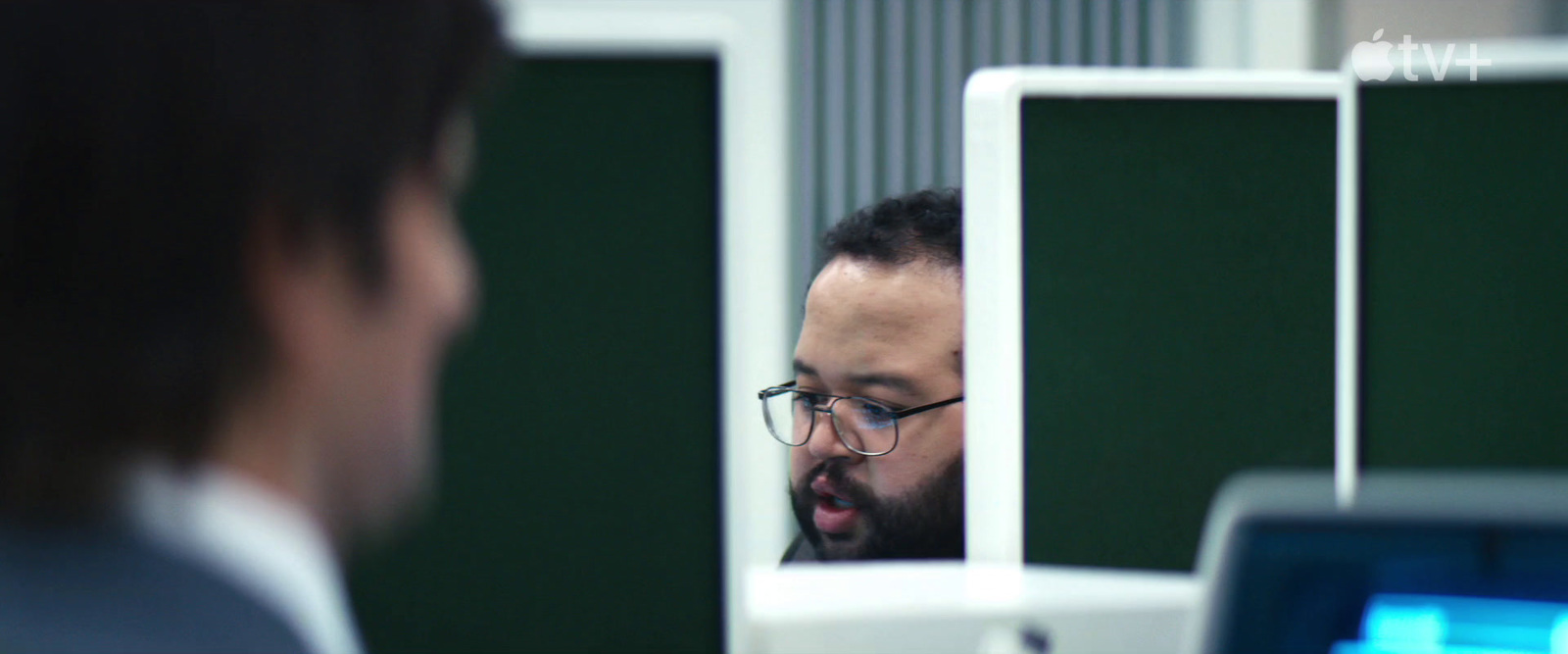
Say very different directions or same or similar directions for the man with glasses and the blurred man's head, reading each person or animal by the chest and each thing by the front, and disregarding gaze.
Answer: very different directions

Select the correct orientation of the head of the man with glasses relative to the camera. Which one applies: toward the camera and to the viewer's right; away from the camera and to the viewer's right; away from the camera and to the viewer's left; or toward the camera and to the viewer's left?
toward the camera and to the viewer's left

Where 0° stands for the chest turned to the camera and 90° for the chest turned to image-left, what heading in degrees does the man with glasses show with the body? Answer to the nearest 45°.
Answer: approximately 45°

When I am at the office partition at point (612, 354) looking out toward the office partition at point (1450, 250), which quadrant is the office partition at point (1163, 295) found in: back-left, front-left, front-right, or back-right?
front-left

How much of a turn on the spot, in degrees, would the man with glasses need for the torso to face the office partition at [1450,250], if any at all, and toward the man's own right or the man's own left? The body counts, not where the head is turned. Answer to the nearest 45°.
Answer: approximately 90° to the man's own left

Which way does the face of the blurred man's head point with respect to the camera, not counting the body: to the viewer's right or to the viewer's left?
to the viewer's right

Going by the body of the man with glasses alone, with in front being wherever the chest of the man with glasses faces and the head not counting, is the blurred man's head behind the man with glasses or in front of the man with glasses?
in front

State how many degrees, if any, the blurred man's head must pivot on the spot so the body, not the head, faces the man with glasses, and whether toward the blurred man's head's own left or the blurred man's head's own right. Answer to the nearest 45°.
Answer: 0° — they already face them

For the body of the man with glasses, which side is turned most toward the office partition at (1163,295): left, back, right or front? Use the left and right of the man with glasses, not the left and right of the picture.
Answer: left

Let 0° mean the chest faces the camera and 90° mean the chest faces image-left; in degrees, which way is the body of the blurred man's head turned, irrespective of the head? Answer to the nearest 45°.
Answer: approximately 225°
